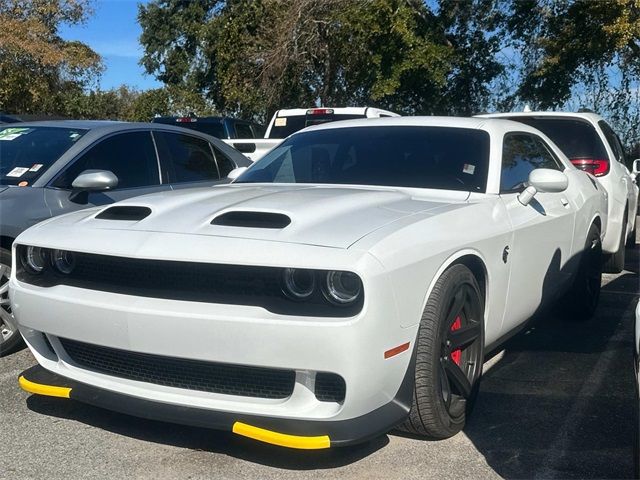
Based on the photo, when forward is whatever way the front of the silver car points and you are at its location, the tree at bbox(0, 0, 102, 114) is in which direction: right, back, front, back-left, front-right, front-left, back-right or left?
back-right

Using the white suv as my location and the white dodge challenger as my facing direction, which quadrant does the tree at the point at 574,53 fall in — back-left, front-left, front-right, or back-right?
back-right

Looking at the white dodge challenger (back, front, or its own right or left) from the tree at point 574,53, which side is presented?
back

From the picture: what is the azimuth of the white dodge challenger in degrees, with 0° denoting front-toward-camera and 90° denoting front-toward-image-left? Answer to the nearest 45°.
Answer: approximately 45°

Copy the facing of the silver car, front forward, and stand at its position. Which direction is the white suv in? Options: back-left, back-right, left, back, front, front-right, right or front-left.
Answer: back-left

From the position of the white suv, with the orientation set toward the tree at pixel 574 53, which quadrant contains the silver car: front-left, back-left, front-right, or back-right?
back-left

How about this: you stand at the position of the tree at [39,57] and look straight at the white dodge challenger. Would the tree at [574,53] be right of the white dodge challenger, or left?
left

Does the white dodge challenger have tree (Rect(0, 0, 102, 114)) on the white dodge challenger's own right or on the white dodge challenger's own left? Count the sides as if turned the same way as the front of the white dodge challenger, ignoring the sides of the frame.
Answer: on the white dodge challenger's own right

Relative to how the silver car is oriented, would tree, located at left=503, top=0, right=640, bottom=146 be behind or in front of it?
behind

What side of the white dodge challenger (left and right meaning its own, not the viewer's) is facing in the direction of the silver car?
right

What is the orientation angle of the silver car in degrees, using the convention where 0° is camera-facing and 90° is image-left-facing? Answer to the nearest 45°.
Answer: approximately 45°
